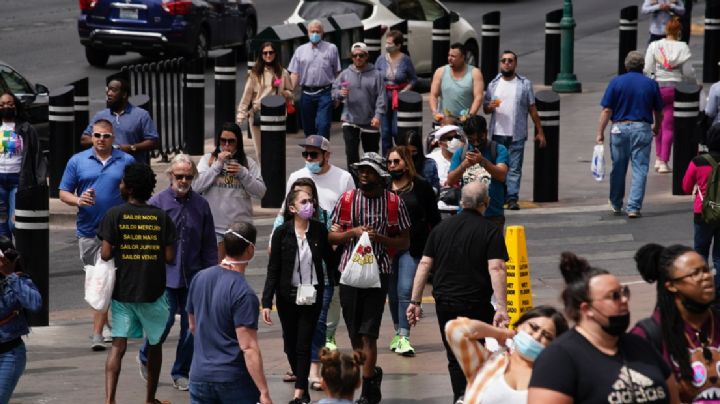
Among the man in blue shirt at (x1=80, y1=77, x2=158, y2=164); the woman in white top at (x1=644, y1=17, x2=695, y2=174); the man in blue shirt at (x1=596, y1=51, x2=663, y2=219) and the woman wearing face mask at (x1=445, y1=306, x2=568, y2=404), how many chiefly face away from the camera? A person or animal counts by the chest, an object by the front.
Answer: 2

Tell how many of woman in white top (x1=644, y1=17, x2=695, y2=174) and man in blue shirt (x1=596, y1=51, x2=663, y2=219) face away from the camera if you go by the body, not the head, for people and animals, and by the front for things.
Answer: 2

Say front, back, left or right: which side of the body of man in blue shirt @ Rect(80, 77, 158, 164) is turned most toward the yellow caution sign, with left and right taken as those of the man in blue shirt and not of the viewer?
left

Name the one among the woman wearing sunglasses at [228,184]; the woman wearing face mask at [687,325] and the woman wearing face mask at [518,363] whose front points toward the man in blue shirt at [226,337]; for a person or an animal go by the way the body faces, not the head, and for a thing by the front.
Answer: the woman wearing sunglasses at [228,184]

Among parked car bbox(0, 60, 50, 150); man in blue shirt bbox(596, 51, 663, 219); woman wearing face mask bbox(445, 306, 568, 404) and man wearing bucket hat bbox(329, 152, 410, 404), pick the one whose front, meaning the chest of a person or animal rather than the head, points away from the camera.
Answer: the man in blue shirt

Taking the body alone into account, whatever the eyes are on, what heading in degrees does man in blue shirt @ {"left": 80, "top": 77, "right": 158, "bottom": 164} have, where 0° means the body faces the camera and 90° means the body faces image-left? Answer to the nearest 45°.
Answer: approximately 45°

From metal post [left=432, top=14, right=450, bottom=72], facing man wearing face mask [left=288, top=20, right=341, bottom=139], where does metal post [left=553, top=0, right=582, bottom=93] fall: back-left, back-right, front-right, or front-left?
back-left

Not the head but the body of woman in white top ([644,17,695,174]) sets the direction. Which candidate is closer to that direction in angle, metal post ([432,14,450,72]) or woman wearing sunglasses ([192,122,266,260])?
the metal post

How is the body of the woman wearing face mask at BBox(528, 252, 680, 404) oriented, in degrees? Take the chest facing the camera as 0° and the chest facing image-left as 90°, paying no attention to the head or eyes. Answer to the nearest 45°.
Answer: approximately 315°

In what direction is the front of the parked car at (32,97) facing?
to the viewer's right

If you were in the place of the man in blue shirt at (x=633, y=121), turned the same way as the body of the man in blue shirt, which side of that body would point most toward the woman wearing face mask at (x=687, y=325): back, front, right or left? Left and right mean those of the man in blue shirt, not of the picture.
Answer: back

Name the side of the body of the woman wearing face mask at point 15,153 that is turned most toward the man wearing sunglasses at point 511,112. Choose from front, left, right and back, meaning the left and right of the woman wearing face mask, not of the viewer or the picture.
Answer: left
